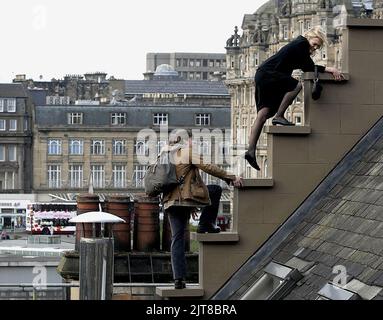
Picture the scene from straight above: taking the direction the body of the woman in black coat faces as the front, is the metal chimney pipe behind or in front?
behind

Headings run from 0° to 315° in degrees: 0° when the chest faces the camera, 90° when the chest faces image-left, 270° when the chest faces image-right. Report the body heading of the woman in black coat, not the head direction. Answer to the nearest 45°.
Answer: approximately 270°
